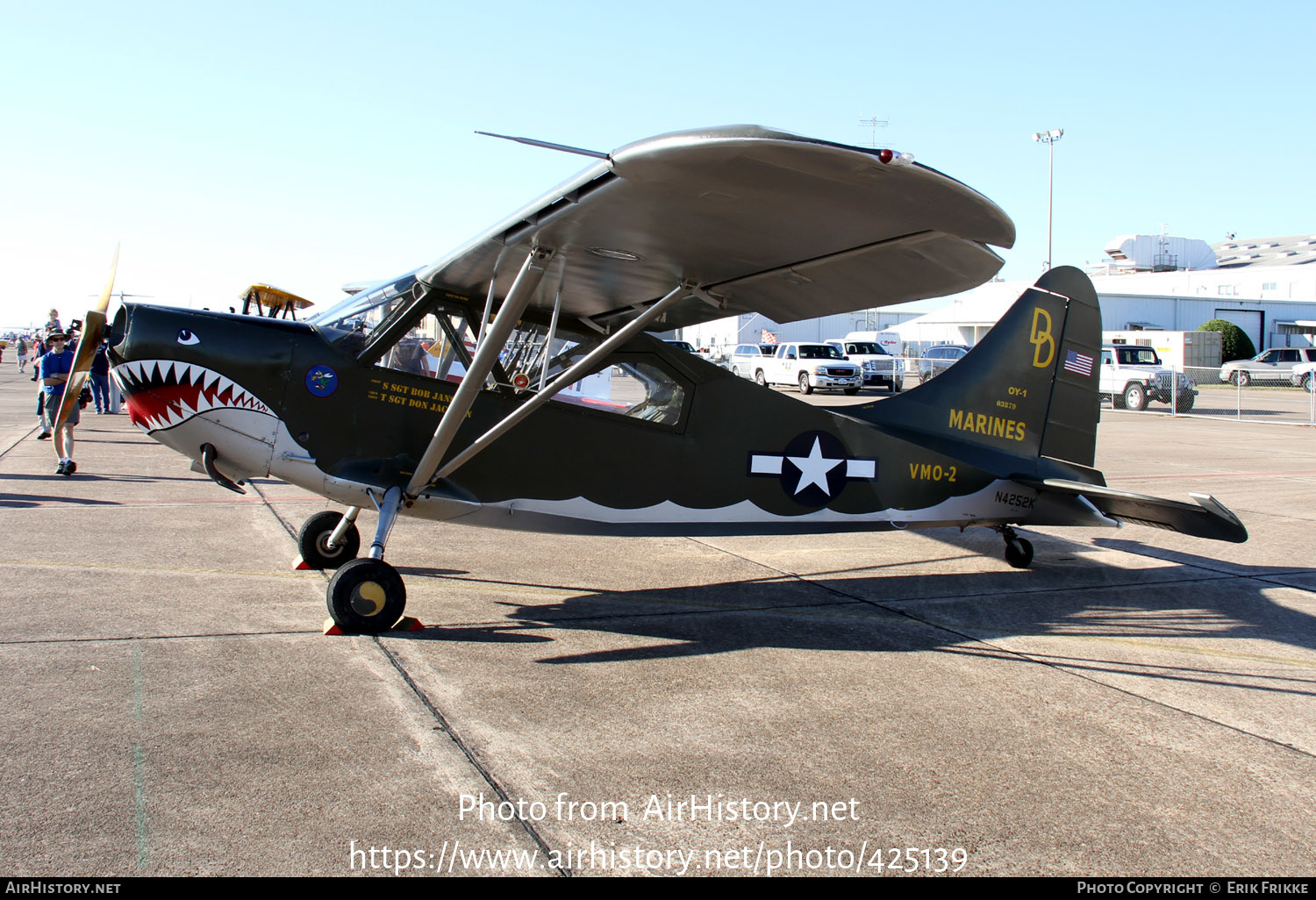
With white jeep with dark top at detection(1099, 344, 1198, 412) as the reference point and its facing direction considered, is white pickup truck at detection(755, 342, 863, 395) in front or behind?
behind

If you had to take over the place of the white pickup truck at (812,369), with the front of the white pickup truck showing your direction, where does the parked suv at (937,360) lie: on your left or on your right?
on your left

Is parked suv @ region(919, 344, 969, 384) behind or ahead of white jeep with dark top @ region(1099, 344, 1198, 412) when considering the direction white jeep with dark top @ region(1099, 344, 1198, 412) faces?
behind

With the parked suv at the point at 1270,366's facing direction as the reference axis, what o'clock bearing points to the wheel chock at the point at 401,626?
The wheel chock is roughly at 9 o'clock from the parked suv.

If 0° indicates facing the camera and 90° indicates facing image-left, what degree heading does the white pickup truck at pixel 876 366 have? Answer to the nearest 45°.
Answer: approximately 315°

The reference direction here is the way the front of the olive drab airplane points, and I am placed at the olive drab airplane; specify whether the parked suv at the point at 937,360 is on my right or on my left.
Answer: on my right

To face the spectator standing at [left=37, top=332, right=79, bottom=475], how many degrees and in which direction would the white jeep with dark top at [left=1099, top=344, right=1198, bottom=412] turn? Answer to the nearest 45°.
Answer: approximately 90° to its right

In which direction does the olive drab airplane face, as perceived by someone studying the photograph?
facing to the left of the viewer

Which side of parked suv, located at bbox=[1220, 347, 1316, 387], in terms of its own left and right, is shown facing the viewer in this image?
left

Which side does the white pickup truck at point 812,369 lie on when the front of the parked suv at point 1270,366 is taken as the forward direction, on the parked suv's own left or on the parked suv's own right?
on the parked suv's own left
